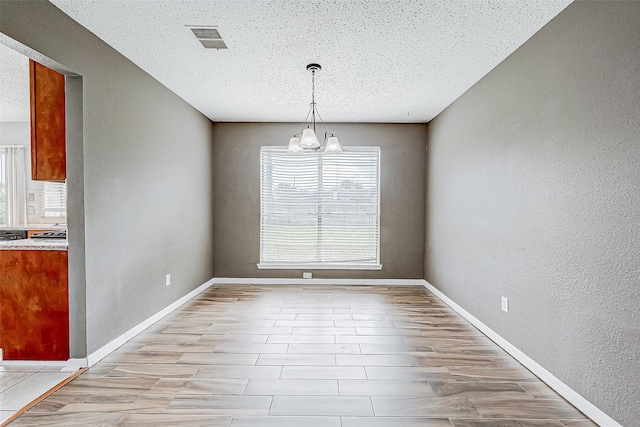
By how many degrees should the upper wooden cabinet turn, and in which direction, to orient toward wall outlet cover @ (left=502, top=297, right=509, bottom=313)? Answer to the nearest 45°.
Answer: approximately 135° to its left

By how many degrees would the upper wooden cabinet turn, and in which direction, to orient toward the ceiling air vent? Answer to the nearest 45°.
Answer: approximately 135° to its left

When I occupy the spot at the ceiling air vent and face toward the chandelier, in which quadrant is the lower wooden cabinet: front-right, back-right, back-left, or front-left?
back-left

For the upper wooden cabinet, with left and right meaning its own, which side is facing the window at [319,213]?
back

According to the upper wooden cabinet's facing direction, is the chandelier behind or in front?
behind

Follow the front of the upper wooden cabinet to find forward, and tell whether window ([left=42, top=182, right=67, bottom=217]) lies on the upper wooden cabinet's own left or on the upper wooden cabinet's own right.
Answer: on the upper wooden cabinet's own right
